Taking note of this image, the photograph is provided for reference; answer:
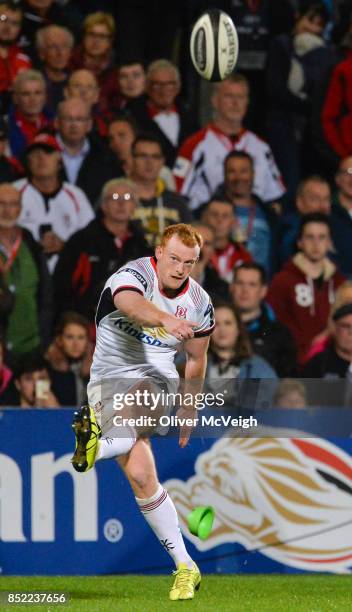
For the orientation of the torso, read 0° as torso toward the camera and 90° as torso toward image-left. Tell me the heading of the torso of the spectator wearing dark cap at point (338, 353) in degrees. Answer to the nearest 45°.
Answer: approximately 0°

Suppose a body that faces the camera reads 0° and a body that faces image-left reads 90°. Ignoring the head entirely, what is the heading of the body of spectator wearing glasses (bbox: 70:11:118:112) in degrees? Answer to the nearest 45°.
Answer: approximately 0°

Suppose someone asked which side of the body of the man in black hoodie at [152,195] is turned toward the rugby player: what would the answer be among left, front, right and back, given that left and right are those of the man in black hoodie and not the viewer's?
front

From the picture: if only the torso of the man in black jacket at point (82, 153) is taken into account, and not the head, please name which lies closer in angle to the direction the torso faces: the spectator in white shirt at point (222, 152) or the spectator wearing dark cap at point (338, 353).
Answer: the spectator wearing dark cap

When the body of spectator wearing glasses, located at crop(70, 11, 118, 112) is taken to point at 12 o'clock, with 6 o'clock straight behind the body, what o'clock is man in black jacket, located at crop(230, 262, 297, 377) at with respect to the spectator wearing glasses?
The man in black jacket is roughly at 11 o'clock from the spectator wearing glasses.
